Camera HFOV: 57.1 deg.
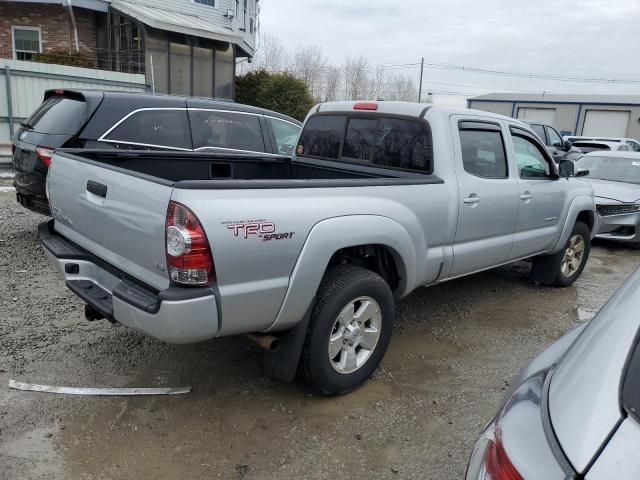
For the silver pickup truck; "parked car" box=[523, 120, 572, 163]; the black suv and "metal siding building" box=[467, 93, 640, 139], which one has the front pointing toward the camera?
the metal siding building

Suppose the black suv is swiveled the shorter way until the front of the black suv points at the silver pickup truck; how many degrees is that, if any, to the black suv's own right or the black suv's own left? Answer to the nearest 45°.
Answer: approximately 135° to the black suv's own right

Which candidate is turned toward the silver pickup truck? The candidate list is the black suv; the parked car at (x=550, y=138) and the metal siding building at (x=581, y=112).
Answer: the metal siding building

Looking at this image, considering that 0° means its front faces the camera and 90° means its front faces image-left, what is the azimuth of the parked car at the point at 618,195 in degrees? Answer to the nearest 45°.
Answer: approximately 45°

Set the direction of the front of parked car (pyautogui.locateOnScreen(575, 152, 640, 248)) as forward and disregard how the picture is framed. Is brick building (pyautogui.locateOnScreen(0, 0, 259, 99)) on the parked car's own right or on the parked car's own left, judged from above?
on the parked car's own right

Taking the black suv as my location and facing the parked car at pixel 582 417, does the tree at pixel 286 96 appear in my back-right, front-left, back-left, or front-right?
back-left

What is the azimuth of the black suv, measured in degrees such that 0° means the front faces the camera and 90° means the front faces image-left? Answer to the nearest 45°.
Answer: approximately 225°

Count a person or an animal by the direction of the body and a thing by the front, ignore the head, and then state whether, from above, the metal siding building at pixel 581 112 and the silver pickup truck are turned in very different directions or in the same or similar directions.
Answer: very different directions

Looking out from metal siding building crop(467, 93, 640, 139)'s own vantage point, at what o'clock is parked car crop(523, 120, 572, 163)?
The parked car is roughly at 12 o'clock from the metal siding building.

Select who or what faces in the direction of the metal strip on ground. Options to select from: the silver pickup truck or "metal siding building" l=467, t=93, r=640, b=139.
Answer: the metal siding building

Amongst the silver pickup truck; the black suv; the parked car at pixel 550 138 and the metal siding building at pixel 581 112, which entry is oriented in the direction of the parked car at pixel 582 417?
the metal siding building
